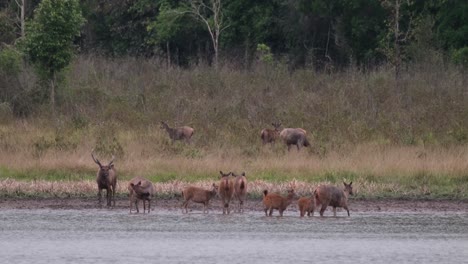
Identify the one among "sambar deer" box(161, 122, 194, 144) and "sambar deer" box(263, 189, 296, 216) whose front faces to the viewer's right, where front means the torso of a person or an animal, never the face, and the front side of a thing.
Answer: "sambar deer" box(263, 189, 296, 216)

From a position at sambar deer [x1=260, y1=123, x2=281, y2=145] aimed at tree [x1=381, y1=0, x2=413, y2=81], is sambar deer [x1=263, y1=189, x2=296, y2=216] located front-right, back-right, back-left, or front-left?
back-right

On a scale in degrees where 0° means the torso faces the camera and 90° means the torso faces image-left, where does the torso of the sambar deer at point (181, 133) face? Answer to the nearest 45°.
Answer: approximately 90°

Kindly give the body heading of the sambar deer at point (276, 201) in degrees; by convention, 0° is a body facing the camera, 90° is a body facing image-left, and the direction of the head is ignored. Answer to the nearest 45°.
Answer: approximately 270°

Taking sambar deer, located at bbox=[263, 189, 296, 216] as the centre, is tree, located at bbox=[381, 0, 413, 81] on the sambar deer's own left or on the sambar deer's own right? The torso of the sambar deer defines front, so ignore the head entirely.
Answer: on the sambar deer's own left

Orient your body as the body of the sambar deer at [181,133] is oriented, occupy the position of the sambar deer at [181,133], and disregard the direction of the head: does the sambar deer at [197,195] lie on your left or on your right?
on your left
